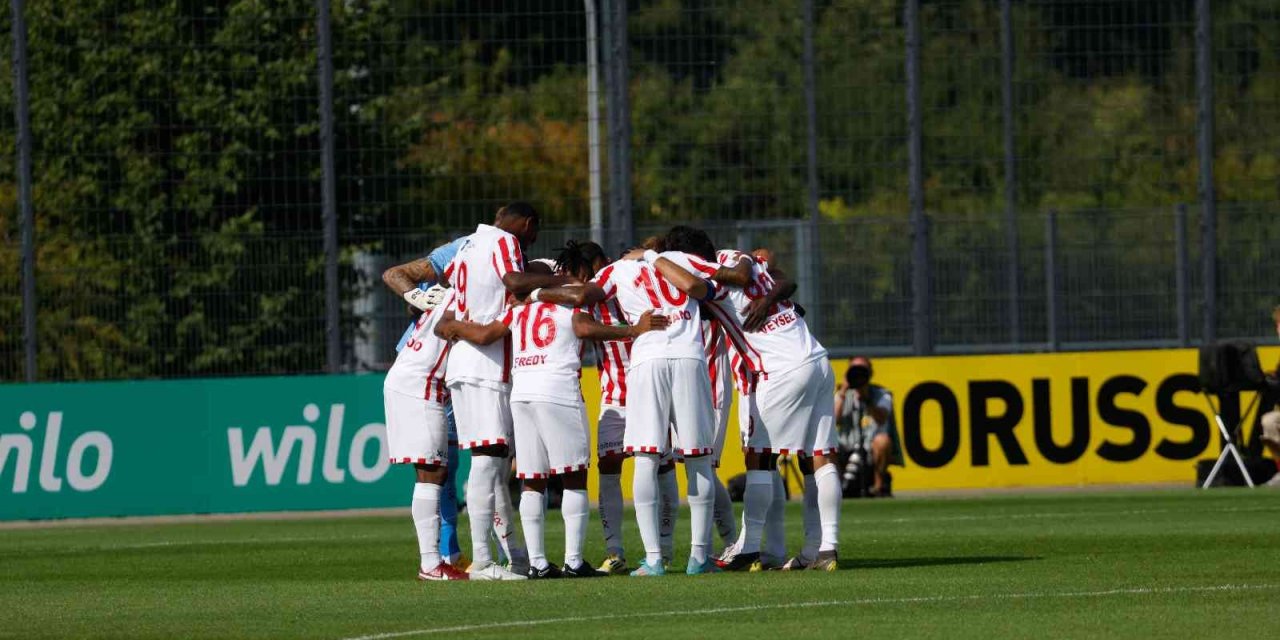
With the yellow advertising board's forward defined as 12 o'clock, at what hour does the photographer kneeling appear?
The photographer kneeling is roughly at 2 o'clock from the yellow advertising board.

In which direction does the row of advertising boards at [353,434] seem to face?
toward the camera

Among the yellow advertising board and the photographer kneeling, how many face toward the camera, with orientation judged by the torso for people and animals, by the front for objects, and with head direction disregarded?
2

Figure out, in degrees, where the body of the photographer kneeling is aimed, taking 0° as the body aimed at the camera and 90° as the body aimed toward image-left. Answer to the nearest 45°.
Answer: approximately 0°

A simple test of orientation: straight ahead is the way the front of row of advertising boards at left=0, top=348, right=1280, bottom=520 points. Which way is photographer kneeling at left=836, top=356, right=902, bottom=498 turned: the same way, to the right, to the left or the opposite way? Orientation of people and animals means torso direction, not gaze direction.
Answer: the same way

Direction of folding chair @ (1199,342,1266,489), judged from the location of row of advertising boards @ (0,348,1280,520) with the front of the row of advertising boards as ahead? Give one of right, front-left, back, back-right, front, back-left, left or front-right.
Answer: left

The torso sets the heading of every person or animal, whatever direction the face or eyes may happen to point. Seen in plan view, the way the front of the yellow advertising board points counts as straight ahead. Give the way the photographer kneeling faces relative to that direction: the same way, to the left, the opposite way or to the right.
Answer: the same way

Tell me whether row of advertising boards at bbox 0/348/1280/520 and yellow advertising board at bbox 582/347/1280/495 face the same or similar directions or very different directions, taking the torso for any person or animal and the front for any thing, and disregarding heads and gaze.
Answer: same or similar directions

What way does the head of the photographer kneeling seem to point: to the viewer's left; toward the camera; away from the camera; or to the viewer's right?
toward the camera

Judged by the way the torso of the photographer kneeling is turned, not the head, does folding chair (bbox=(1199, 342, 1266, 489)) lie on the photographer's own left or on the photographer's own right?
on the photographer's own left
